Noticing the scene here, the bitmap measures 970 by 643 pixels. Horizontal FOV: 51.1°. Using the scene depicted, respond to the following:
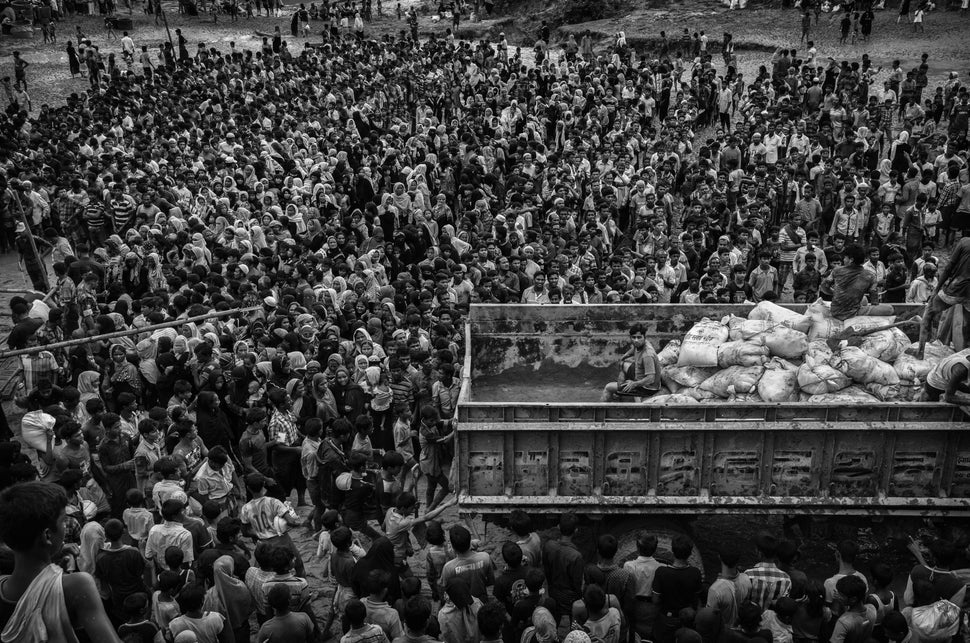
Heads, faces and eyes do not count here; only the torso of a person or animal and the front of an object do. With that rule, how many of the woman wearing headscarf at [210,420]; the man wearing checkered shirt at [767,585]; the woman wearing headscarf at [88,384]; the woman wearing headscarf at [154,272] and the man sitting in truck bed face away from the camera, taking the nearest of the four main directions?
1

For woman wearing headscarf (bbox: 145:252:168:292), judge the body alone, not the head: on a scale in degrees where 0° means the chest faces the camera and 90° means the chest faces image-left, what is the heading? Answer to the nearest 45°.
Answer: approximately 315°

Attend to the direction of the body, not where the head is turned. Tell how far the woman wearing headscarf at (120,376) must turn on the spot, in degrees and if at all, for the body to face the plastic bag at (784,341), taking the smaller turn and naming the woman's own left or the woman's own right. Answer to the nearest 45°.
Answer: approximately 45° to the woman's own left

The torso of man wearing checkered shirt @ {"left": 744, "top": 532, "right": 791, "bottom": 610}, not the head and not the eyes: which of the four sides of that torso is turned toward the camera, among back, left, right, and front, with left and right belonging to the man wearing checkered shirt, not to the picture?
back

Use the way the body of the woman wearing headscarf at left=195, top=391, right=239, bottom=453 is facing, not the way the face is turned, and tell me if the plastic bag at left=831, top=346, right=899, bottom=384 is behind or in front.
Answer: in front

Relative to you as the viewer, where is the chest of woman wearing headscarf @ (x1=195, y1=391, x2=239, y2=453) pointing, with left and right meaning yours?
facing the viewer and to the right of the viewer

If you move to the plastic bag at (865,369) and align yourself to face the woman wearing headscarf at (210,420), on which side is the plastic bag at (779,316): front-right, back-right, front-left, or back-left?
front-right

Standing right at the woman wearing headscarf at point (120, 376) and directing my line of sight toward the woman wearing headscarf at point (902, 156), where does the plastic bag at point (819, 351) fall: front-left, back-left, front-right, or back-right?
front-right

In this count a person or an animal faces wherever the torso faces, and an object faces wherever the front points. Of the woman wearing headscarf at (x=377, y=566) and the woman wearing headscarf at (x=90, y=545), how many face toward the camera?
0

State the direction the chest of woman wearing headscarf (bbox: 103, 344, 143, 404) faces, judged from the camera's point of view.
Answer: toward the camera

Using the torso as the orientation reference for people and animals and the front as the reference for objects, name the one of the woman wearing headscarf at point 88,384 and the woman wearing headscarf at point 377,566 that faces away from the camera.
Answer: the woman wearing headscarf at point 377,566

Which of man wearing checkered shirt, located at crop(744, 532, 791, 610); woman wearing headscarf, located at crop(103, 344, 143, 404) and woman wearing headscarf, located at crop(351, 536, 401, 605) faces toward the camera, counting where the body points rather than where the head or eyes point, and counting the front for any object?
woman wearing headscarf, located at crop(103, 344, 143, 404)

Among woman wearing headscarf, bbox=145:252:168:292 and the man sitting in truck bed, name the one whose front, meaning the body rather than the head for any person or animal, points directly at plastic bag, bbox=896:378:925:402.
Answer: the woman wearing headscarf

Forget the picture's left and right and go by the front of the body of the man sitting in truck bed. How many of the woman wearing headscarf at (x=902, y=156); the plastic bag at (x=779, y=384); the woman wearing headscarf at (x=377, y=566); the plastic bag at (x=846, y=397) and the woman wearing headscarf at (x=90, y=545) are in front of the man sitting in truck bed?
2

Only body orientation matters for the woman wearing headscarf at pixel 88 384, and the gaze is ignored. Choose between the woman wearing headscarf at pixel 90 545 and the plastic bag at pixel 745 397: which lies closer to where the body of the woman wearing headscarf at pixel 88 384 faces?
the plastic bag
